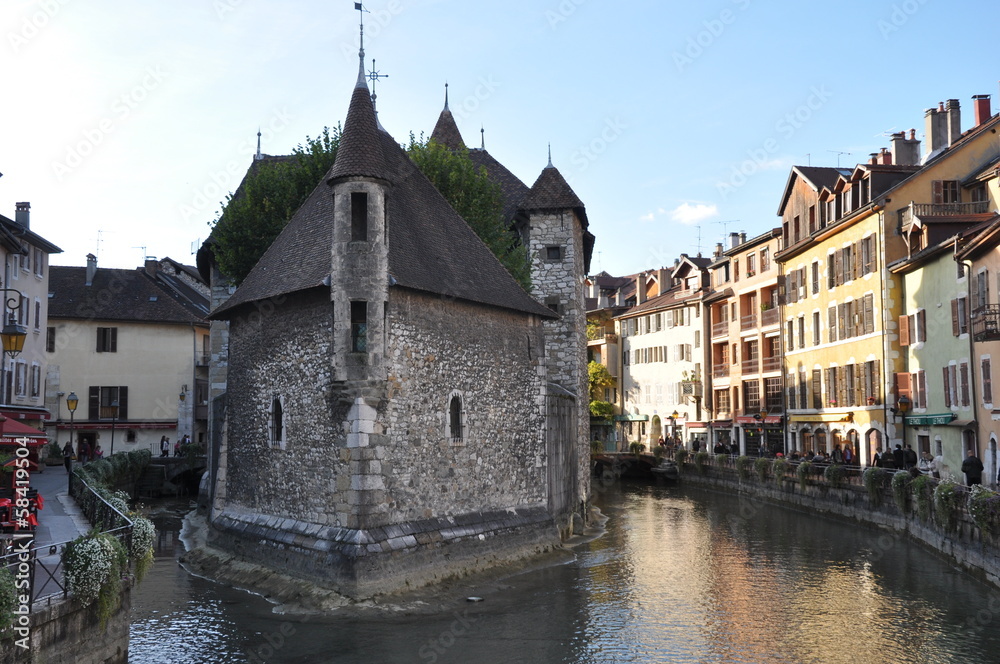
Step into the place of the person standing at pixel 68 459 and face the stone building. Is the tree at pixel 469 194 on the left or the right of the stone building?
left

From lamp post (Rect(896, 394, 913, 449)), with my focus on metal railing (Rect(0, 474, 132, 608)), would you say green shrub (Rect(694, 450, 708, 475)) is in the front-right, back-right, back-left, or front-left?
back-right
